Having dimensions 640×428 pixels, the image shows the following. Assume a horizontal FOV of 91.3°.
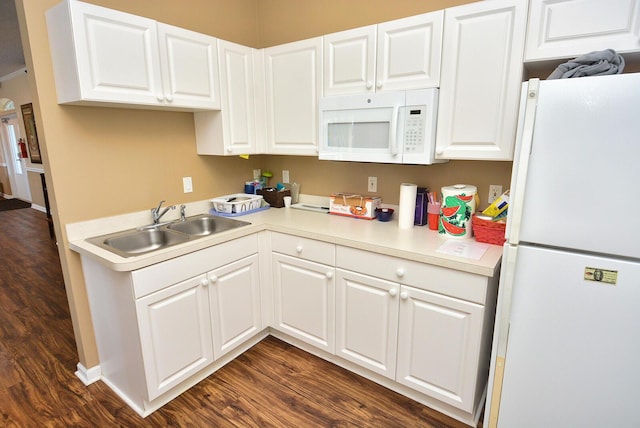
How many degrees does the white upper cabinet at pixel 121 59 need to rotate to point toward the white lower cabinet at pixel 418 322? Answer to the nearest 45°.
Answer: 0° — it already faces it

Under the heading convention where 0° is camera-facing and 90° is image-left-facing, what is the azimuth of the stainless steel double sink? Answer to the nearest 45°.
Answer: approximately 315°

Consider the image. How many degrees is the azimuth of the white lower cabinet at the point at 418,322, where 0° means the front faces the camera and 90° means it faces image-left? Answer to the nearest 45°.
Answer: approximately 45°

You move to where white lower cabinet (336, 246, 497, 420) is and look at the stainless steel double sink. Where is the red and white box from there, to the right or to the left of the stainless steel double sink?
right

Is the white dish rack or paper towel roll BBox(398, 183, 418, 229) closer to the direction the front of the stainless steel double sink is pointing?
the paper towel roll

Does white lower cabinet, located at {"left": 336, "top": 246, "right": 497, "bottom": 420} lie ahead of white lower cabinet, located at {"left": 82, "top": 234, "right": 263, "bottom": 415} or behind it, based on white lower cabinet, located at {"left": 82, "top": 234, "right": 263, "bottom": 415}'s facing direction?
ahead

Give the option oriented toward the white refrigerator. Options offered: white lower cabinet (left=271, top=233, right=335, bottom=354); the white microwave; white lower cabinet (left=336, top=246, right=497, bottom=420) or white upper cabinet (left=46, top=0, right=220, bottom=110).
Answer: the white upper cabinet

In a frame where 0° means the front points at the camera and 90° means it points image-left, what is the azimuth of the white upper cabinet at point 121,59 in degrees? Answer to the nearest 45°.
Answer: approximately 315°
